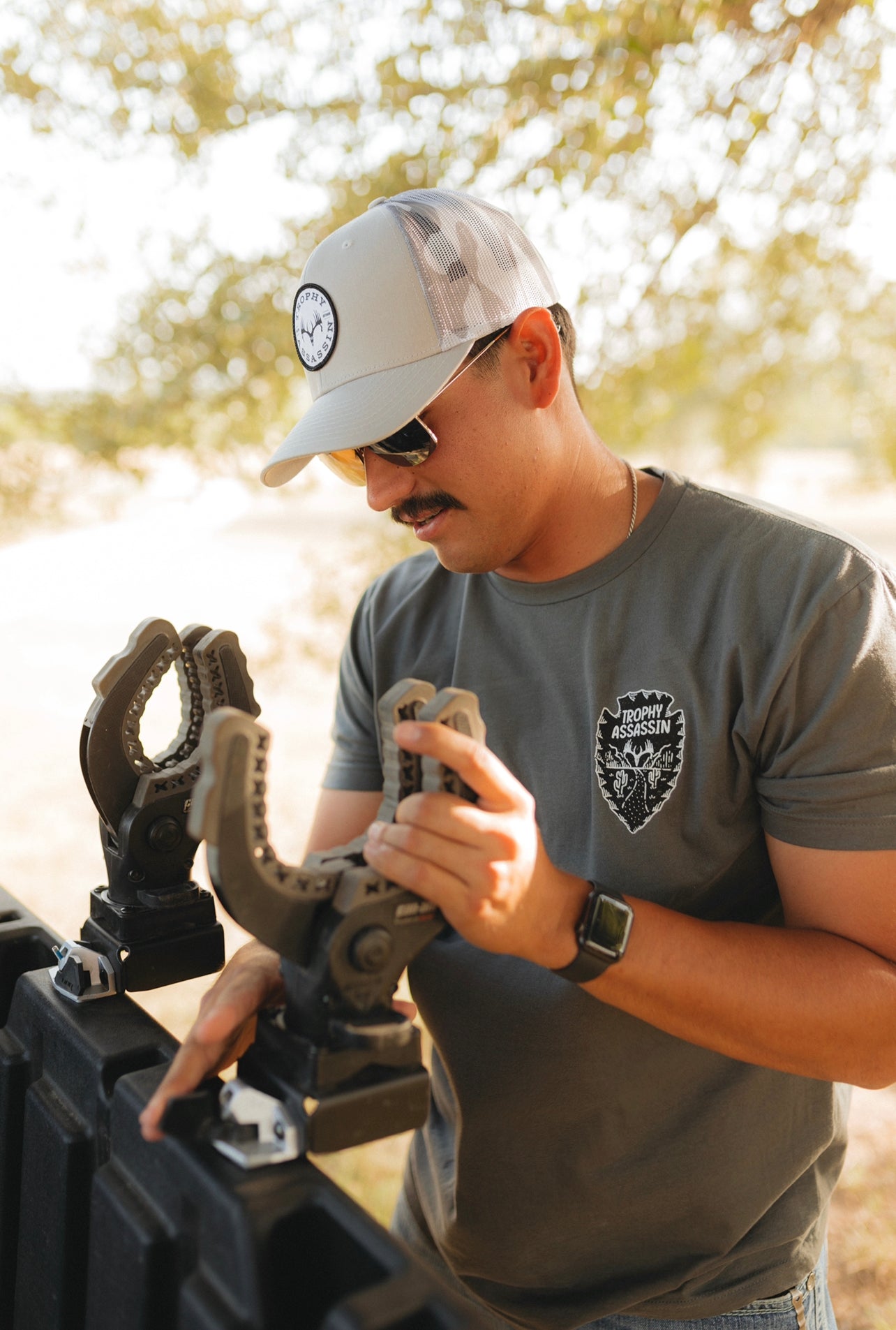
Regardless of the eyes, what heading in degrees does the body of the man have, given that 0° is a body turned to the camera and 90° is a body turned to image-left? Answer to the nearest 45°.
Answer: approximately 45°

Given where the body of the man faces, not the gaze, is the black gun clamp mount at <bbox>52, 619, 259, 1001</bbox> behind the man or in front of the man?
in front

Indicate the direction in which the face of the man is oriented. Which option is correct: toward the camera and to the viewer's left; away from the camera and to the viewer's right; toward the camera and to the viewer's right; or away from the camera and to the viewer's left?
toward the camera and to the viewer's left
